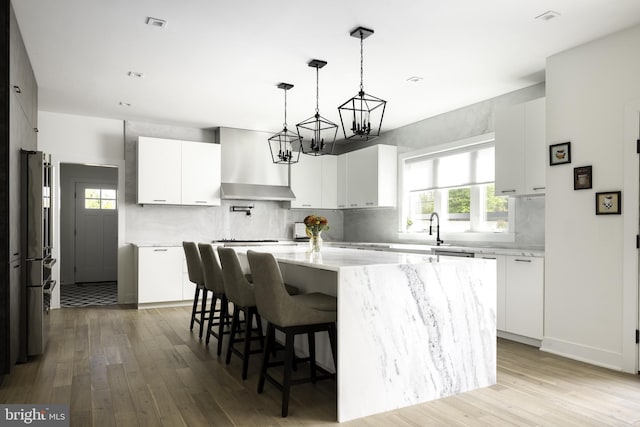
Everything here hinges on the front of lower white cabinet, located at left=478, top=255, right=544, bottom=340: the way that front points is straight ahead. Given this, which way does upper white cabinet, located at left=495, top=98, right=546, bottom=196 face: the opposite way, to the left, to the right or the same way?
the same way

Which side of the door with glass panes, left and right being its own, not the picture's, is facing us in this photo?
front

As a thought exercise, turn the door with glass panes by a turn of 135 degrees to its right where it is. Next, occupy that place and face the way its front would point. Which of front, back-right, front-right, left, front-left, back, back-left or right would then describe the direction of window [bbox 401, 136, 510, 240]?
back

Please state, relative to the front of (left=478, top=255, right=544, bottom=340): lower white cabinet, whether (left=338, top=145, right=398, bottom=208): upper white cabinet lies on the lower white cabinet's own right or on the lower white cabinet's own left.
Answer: on the lower white cabinet's own right

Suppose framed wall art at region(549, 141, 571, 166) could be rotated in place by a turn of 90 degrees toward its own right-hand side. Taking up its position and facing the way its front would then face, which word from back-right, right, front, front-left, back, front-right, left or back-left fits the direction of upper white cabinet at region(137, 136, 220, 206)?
front-left

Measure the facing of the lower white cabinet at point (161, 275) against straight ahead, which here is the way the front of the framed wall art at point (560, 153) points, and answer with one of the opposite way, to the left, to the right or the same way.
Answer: to the left

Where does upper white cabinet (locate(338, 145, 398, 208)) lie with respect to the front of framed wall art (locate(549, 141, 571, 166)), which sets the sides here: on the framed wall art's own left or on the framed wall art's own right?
on the framed wall art's own right

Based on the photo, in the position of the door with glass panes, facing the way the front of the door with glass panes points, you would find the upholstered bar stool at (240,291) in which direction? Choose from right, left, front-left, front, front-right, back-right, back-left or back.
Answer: front

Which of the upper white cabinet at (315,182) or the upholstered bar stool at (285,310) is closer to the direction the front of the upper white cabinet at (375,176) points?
the upholstered bar stool

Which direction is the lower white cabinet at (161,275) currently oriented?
toward the camera

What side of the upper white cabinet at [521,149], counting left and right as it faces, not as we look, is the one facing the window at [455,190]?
right

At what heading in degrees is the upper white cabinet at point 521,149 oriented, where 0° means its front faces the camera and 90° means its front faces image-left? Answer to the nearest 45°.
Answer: approximately 45°

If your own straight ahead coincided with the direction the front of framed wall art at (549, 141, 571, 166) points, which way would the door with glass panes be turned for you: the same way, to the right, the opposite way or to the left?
to the left

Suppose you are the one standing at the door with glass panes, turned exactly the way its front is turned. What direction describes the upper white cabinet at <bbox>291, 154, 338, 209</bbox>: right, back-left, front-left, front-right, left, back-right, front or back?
front-left

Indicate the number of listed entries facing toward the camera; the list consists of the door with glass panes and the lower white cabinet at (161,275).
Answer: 2

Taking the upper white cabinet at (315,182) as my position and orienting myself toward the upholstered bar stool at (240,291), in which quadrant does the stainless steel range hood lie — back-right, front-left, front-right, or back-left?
front-right

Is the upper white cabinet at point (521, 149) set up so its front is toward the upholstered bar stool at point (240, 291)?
yes

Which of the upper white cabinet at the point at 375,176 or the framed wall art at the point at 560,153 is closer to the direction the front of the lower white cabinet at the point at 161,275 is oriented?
the framed wall art

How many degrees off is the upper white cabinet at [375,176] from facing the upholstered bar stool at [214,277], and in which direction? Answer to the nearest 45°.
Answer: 0° — it already faces it
